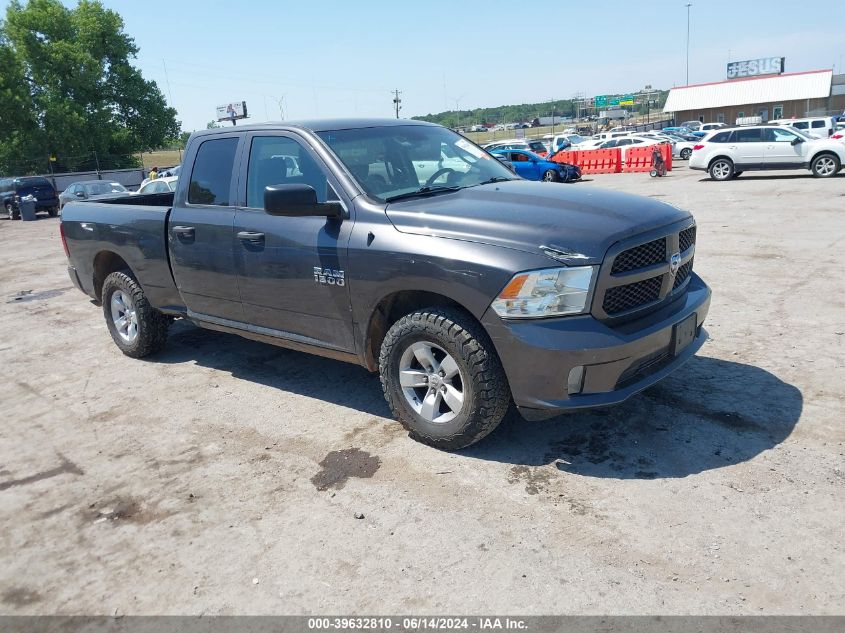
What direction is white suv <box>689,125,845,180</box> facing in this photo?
to the viewer's right

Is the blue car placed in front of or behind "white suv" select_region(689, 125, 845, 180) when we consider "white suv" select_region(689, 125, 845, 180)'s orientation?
behind

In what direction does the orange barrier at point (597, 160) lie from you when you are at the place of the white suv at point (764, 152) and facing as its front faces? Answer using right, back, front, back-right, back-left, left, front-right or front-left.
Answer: back-left

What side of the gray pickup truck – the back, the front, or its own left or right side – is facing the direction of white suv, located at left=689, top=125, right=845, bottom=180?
left

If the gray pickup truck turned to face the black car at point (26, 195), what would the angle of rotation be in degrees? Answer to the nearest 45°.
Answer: approximately 180°

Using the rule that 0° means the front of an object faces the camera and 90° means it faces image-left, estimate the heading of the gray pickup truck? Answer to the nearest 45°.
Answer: approximately 315°

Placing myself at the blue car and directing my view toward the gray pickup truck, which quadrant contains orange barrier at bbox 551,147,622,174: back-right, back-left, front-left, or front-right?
back-left

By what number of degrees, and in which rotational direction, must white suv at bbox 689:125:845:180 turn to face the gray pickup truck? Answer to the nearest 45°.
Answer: approximately 90° to its right

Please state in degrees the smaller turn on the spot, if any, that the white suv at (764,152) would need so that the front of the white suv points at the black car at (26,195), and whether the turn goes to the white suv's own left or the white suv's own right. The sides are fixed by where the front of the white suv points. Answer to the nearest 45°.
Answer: approximately 180°
